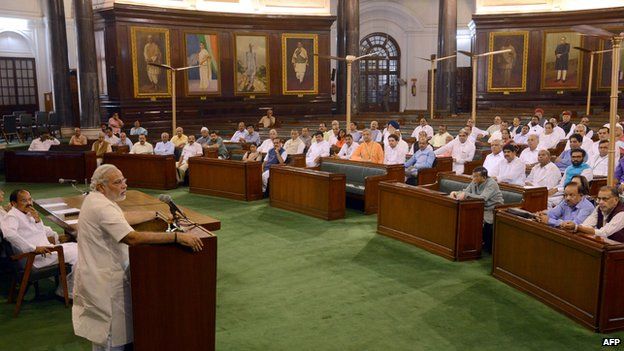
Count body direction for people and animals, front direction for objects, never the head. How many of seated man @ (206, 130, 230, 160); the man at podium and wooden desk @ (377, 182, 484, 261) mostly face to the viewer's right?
1

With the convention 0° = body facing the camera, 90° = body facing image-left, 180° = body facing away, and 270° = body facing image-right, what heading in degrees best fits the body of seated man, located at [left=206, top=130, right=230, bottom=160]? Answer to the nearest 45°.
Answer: approximately 45°

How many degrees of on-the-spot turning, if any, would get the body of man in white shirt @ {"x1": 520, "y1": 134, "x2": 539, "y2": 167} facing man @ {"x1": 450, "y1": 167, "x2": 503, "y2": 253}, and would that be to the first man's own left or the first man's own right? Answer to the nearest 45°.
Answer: approximately 45° to the first man's own left

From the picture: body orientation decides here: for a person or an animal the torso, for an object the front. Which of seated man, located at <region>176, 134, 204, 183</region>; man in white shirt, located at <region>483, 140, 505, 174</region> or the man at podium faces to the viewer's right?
the man at podium

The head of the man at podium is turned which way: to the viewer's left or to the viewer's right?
to the viewer's right

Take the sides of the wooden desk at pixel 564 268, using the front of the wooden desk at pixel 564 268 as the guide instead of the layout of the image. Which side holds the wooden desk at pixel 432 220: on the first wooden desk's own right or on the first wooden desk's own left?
on the first wooden desk's own right

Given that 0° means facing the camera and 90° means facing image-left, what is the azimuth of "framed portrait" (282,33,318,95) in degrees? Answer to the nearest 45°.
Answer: approximately 0°

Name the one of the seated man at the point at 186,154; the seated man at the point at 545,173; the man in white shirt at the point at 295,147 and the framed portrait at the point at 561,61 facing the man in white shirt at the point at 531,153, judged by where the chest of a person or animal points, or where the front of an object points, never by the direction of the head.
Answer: the framed portrait

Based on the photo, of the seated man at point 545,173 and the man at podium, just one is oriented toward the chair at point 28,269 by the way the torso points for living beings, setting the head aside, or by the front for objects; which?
the seated man

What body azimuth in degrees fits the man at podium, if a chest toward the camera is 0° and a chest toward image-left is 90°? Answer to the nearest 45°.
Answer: approximately 270°

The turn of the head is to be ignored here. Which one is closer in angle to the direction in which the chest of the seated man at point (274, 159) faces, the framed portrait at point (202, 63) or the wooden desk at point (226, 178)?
the wooden desk
